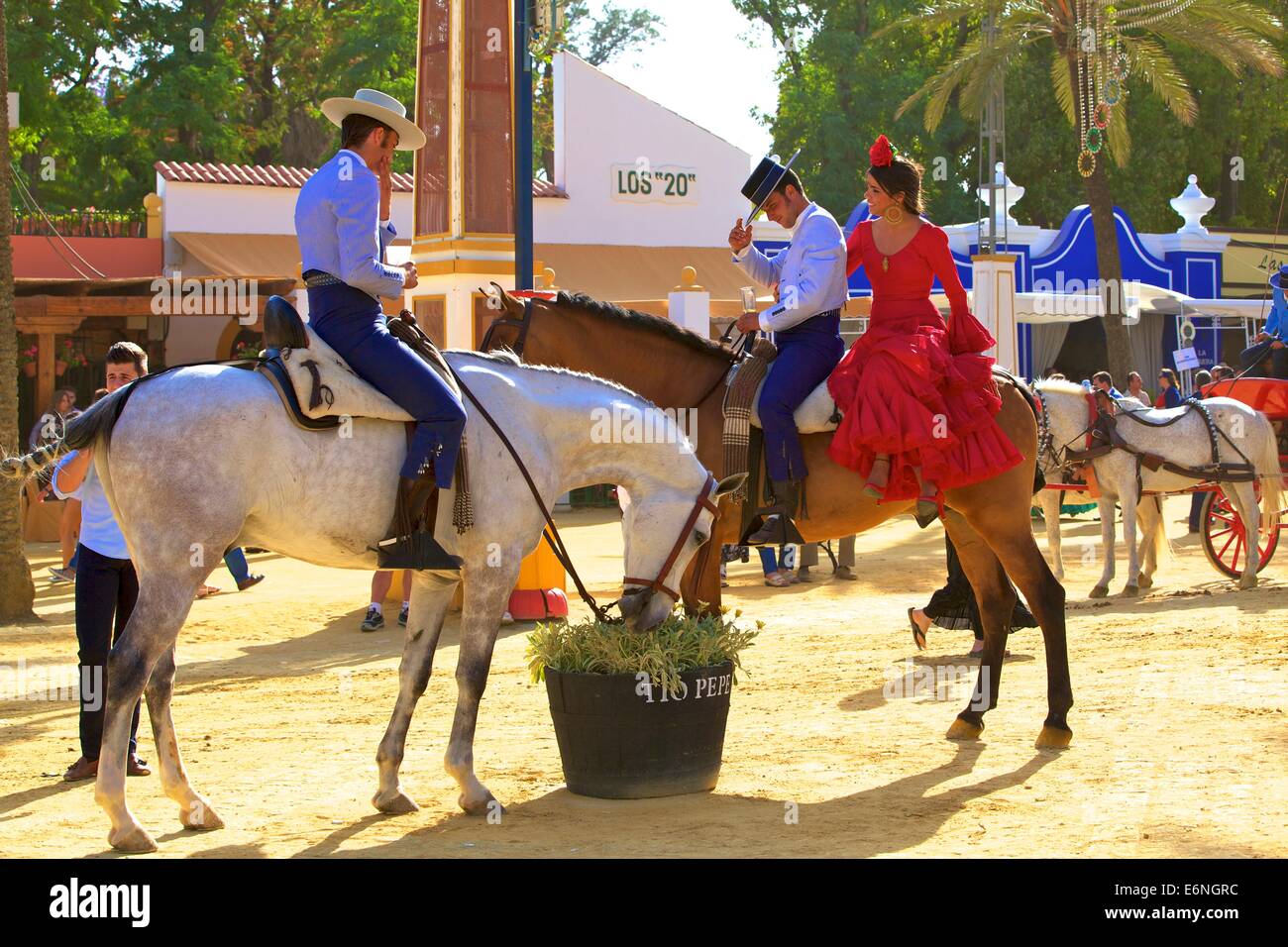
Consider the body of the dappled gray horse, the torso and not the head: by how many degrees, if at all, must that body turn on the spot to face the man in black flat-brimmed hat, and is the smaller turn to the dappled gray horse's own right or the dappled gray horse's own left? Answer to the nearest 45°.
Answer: approximately 45° to the dappled gray horse's own left

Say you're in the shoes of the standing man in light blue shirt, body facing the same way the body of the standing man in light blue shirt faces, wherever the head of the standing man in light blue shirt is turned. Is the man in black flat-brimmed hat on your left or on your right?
on your left

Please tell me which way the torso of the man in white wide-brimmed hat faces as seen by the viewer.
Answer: to the viewer's right

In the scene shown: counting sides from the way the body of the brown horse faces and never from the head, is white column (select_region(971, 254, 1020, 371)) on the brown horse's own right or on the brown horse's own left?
on the brown horse's own right

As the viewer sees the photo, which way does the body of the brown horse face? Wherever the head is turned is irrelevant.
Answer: to the viewer's left

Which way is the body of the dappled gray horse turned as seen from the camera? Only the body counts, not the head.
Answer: to the viewer's right

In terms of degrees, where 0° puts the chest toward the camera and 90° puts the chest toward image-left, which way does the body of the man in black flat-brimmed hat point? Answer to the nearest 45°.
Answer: approximately 90°
